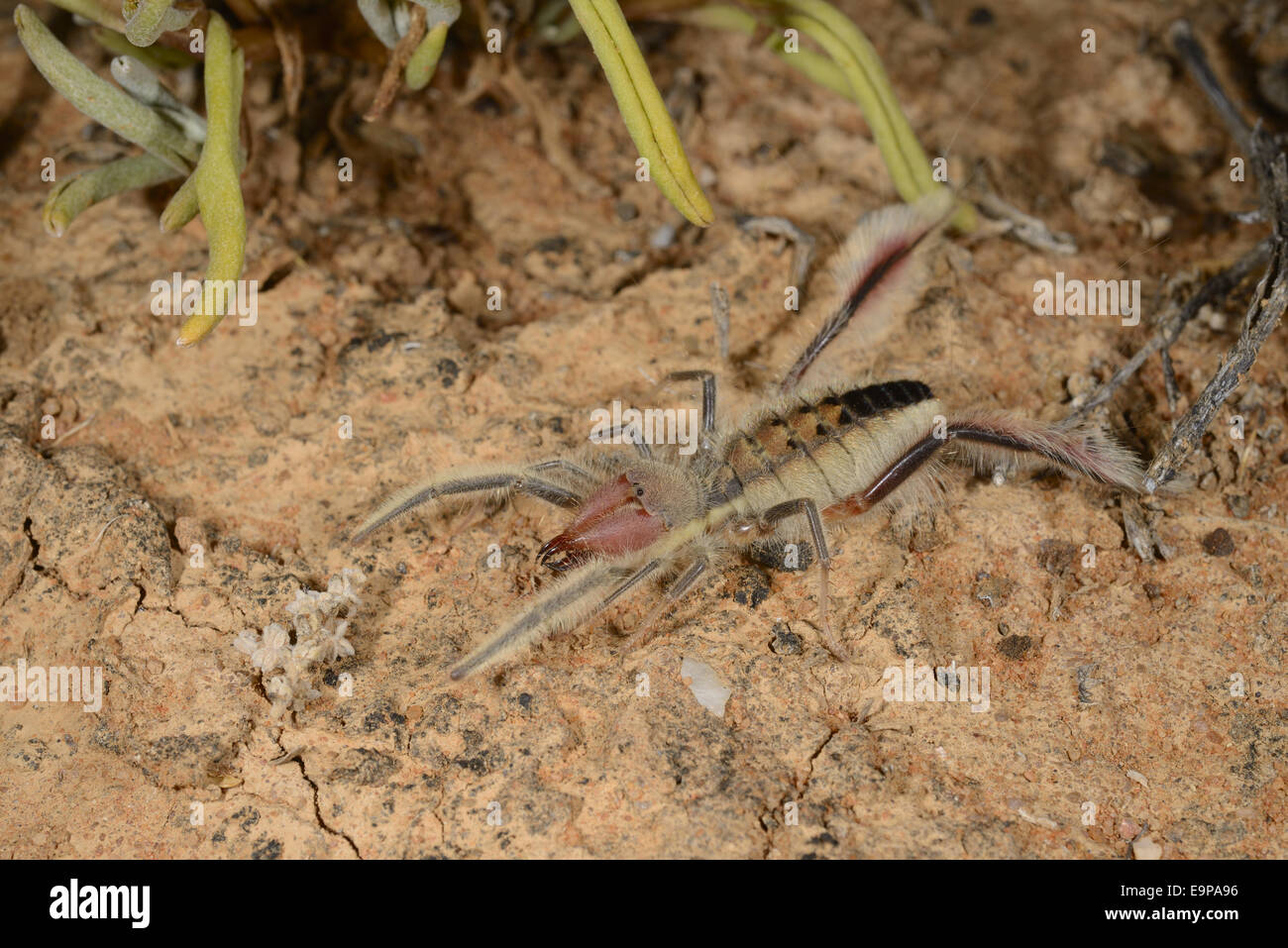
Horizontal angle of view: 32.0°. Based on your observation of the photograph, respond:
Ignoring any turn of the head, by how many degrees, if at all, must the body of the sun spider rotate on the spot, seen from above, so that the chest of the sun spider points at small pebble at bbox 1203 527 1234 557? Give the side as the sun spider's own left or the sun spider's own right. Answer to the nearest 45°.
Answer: approximately 135° to the sun spider's own left

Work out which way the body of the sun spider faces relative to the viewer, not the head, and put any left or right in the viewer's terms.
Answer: facing the viewer and to the left of the viewer

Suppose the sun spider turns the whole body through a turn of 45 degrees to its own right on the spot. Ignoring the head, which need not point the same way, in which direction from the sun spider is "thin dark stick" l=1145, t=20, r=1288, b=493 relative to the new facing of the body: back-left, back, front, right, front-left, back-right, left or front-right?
back

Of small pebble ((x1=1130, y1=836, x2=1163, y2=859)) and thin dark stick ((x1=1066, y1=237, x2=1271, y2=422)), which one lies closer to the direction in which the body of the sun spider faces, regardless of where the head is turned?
the small pebble

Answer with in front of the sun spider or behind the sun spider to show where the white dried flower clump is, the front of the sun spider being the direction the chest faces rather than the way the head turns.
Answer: in front

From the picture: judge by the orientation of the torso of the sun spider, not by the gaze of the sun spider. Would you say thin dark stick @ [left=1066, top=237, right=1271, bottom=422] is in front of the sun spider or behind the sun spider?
behind

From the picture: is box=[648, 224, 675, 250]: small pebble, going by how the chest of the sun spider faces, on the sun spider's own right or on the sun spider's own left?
on the sun spider's own right
